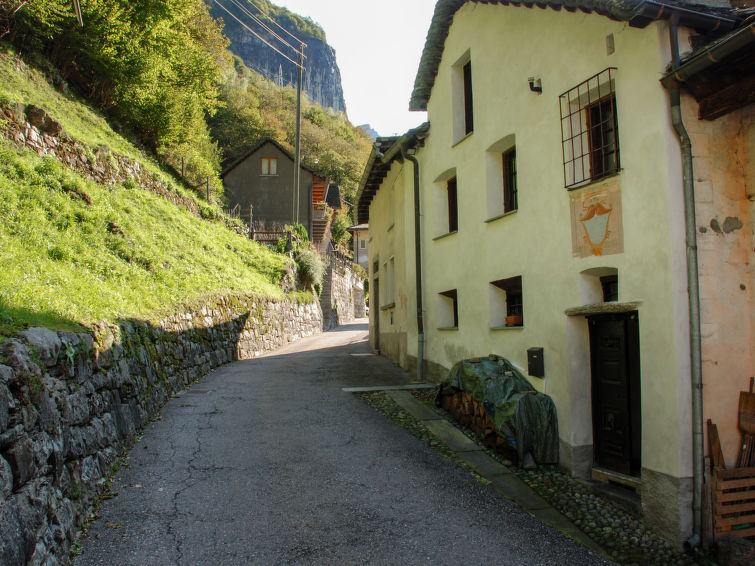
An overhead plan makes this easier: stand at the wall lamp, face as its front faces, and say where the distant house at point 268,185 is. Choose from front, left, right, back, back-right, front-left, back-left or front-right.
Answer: right

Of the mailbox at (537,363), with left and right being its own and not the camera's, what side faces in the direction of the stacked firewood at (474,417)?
right

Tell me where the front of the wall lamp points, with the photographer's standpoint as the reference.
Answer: facing the viewer and to the left of the viewer

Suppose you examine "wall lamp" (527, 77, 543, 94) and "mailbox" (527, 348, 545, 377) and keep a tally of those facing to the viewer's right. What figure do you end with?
0

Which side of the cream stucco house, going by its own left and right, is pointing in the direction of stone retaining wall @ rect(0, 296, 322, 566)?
front

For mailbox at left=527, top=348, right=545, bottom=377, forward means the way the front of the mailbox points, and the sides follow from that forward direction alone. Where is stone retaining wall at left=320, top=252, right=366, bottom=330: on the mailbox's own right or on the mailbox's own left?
on the mailbox's own right

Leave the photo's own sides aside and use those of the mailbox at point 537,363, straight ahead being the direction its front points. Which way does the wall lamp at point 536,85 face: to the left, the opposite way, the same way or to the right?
the same way

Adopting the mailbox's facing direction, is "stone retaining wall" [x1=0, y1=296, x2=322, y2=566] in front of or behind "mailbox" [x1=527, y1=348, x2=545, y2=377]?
in front

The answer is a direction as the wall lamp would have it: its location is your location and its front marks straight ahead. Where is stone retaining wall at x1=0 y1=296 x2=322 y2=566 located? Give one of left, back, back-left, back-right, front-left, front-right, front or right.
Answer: front
